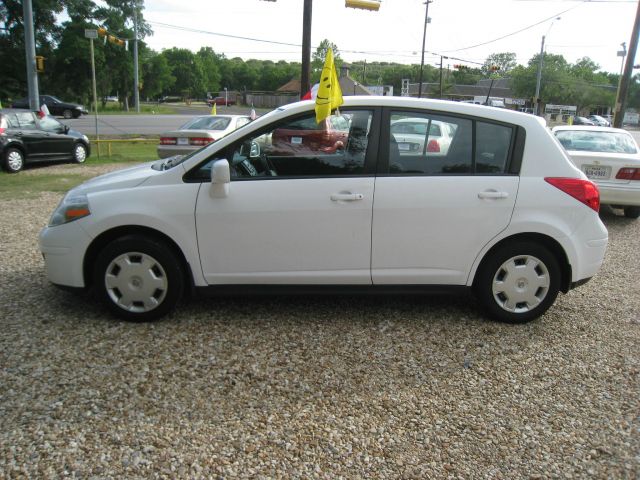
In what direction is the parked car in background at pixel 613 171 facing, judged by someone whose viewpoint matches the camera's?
facing away from the viewer

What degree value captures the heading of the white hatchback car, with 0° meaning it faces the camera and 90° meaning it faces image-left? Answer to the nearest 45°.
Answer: approximately 90°

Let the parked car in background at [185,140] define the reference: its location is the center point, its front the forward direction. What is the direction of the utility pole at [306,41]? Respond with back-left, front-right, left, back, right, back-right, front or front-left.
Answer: front-right

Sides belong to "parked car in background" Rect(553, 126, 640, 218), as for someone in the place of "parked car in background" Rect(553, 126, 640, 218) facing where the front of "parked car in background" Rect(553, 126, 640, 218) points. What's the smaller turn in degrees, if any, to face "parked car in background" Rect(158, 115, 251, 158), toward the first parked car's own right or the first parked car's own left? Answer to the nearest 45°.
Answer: approximately 90° to the first parked car's own left

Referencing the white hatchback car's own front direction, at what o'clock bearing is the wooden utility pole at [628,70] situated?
The wooden utility pole is roughly at 4 o'clock from the white hatchback car.

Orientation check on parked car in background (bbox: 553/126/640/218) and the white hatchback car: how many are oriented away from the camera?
1

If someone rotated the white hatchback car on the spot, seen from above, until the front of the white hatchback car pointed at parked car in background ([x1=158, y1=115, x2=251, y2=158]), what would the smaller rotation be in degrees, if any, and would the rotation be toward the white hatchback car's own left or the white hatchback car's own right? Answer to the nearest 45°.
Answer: approximately 90° to the white hatchback car's own right

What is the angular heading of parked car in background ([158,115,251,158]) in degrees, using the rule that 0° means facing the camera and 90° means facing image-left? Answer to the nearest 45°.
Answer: approximately 225°

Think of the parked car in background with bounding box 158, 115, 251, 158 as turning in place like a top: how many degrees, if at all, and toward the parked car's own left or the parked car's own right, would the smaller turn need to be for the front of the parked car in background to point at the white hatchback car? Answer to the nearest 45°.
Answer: approximately 135° to the parked car's own right

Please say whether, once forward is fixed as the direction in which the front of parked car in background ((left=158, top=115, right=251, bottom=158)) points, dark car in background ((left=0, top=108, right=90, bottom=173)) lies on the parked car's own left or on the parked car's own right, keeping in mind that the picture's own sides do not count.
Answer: on the parked car's own left

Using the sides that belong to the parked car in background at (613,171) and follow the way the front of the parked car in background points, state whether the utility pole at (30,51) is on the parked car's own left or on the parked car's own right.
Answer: on the parked car's own left

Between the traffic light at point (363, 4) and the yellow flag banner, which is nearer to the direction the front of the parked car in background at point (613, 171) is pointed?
the traffic light

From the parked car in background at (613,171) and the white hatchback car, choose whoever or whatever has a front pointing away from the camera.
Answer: the parked car in background
